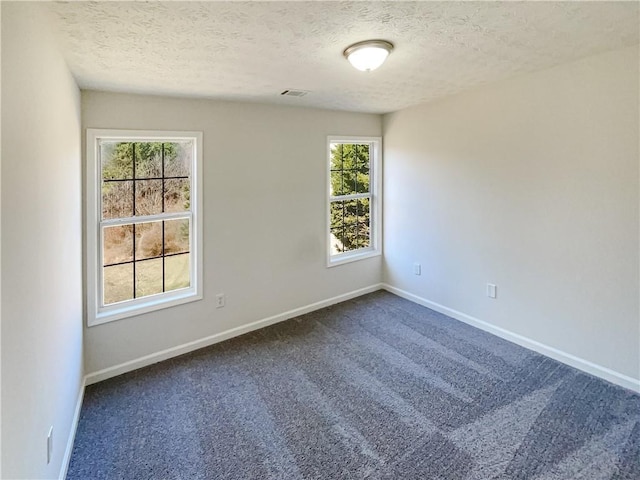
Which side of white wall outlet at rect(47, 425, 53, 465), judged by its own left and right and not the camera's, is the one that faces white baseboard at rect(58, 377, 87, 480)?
left

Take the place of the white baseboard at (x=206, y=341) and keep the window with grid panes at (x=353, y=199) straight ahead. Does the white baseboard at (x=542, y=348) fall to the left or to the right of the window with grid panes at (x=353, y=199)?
right

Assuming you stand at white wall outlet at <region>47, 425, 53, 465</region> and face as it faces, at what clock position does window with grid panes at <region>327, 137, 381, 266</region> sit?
The window with grid panes is roughly at 11 o'clock from the white wall outlet.

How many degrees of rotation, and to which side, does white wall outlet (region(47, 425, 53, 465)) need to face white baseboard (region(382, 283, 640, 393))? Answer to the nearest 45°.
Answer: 0° — it already faces it

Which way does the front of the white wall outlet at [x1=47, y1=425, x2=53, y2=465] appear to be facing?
to the viewer's right

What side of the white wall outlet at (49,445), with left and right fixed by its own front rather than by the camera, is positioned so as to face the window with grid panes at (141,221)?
left

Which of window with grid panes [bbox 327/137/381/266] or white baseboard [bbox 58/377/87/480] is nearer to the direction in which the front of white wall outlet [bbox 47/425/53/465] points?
the window with grid panes

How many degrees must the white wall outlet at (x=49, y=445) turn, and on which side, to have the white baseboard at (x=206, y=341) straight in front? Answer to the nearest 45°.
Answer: approximately 45° to its left
